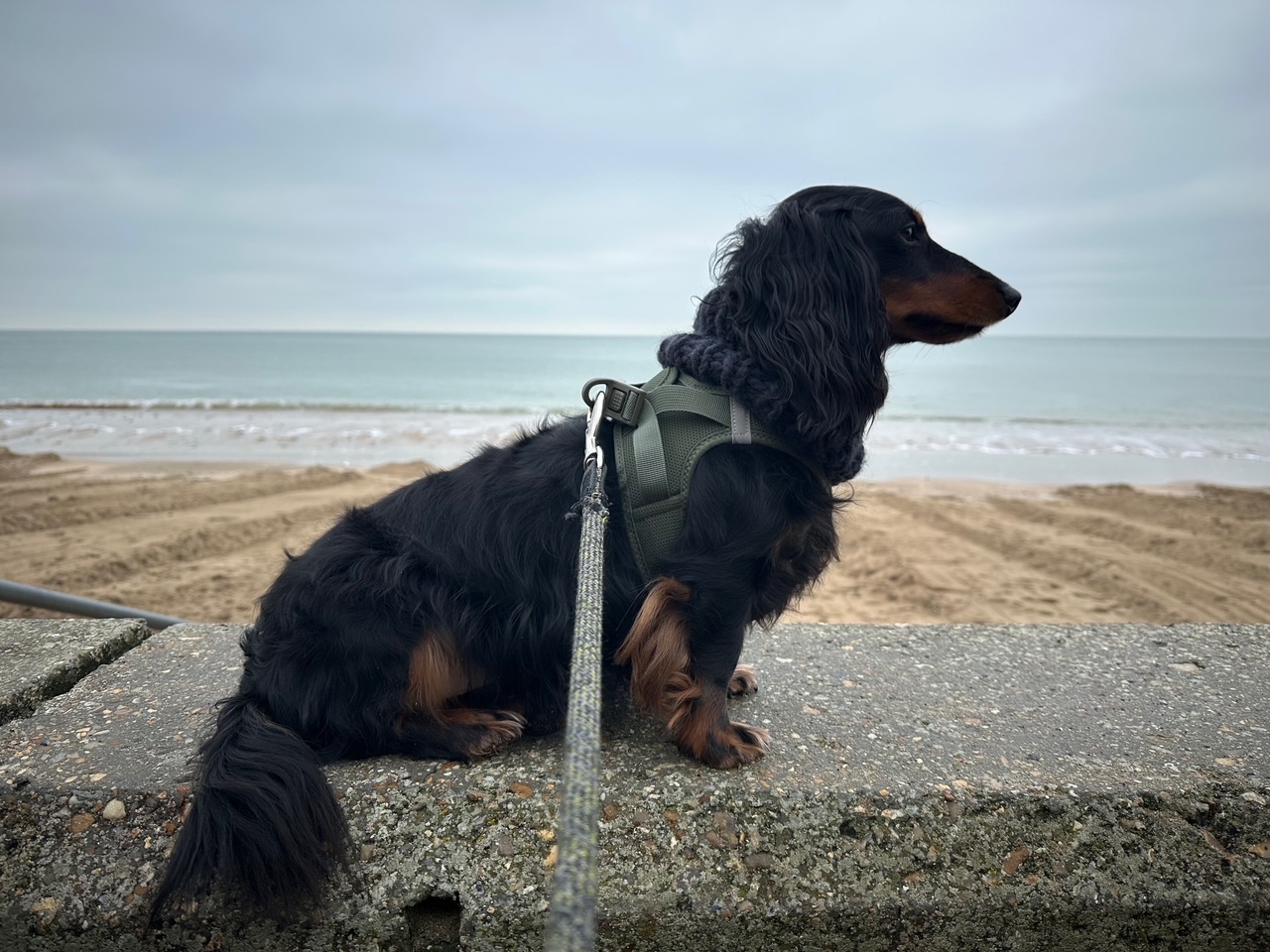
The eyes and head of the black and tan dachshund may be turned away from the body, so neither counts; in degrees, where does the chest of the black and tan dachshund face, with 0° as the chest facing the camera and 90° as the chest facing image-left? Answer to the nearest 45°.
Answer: approximately 270°
